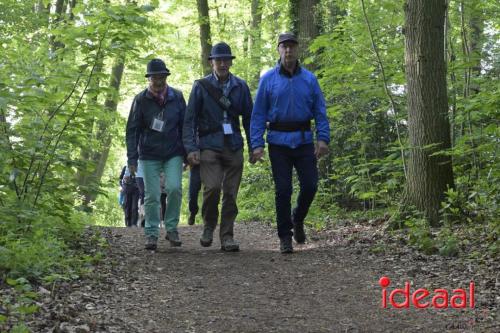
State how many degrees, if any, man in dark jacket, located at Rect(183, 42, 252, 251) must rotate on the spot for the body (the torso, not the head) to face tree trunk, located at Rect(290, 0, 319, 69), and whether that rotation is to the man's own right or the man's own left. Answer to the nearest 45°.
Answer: approximately 180°

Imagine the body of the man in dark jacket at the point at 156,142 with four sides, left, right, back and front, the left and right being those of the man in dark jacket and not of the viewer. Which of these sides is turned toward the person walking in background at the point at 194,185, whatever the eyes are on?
back

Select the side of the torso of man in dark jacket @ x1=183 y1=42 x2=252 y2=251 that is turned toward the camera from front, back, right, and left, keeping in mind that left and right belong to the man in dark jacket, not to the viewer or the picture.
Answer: front

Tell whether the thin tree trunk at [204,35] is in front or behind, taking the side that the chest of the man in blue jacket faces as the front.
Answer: behind

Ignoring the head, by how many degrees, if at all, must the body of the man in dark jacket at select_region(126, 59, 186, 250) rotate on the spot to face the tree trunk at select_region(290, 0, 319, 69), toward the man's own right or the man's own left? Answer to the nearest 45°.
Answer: approximately 135° to the man's own left

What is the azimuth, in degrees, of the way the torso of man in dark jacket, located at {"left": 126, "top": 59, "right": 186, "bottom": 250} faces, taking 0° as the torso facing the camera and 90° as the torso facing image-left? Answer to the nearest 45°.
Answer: approximately 0°

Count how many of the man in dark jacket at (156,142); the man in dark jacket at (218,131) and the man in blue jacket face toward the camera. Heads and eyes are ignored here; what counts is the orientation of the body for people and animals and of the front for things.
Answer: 3

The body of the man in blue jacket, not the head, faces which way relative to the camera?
toward the camera

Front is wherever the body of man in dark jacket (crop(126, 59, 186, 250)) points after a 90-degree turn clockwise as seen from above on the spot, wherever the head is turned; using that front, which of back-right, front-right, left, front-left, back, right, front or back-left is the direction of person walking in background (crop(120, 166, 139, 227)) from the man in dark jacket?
right

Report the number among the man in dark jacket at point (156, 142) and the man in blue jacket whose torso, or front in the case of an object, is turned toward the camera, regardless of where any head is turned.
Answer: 2

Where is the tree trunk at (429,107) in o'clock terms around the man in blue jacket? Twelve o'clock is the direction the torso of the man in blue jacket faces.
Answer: The tree trunk is roughly at 8 o'clock from the man in blue jacket.
